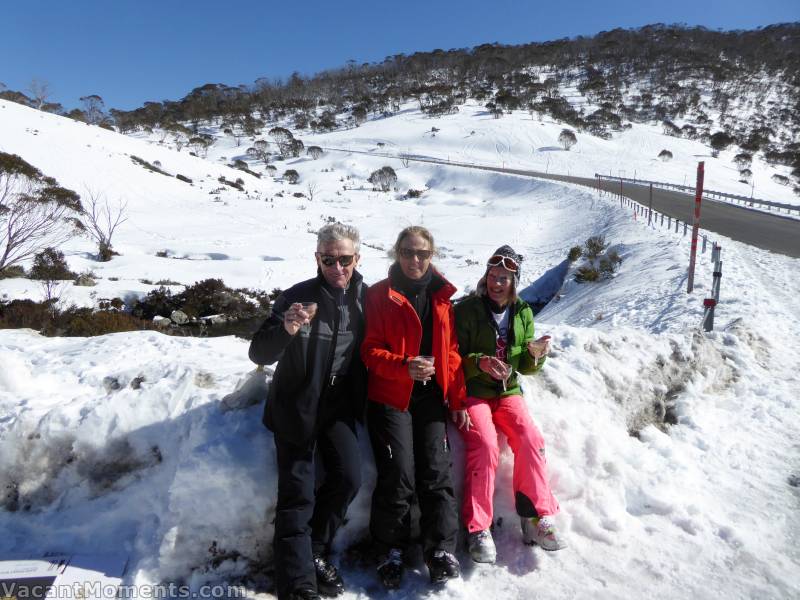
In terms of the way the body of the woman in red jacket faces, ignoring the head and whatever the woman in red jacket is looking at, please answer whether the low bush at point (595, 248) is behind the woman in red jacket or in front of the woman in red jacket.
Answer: behind

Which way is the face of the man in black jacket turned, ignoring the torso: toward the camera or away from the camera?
toward the camera

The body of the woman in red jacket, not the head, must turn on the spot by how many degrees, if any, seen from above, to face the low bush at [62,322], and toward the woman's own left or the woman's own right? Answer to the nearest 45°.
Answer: approximately 135° to the woman's own right

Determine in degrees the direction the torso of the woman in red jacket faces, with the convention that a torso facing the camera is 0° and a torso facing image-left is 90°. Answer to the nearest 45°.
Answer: approximately 0°

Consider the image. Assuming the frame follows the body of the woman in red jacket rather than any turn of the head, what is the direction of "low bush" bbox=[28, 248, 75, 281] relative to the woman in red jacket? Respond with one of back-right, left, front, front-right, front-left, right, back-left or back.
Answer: back-right

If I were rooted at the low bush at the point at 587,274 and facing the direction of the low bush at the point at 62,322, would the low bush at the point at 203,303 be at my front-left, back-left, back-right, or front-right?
front-right

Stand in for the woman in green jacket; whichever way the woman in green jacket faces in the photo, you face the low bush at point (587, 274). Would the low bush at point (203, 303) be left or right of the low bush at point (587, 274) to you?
left
